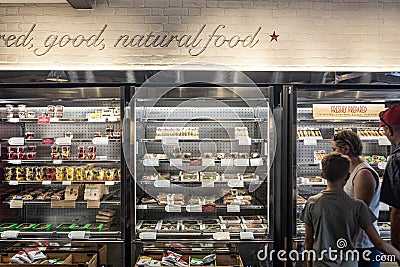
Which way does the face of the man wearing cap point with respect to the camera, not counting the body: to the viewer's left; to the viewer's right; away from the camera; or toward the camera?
to the viewer's left

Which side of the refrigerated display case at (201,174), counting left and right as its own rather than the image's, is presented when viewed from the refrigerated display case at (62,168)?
right

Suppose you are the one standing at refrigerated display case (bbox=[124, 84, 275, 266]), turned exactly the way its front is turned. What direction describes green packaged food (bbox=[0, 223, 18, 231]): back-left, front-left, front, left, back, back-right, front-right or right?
right

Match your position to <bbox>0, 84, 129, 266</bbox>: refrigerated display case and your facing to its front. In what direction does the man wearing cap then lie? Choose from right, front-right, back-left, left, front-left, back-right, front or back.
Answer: front-left

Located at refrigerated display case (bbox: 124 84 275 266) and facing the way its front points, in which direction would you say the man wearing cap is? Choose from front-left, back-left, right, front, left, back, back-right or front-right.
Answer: front-left

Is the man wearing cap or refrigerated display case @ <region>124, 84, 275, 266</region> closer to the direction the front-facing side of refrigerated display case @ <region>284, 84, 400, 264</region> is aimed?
the man wearing cap

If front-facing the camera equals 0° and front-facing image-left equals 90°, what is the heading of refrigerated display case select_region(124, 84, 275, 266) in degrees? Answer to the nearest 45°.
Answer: approximately 0°

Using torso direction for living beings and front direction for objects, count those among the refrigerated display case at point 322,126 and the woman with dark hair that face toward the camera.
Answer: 1
